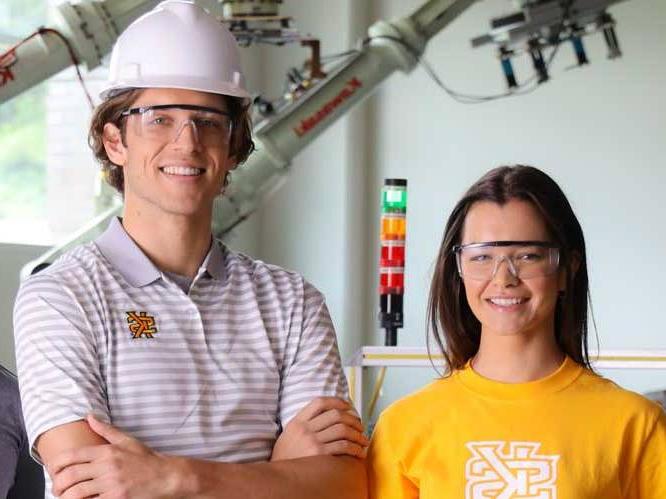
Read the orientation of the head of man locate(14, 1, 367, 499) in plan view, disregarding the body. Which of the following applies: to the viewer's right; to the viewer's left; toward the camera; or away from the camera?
toward the camera

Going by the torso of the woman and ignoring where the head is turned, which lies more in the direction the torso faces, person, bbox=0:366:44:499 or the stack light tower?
the person

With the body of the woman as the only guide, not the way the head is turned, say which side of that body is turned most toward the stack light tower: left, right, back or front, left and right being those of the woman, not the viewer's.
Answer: back

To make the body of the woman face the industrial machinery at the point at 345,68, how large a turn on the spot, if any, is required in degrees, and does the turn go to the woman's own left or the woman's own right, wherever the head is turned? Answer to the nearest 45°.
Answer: approximately 180°

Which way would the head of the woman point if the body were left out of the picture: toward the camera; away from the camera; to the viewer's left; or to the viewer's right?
toward the camera

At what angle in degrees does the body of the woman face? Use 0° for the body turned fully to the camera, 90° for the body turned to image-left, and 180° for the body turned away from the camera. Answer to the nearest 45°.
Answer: approximately 0°

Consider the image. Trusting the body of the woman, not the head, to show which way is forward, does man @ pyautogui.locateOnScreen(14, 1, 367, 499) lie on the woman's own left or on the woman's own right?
on the woman's own right
